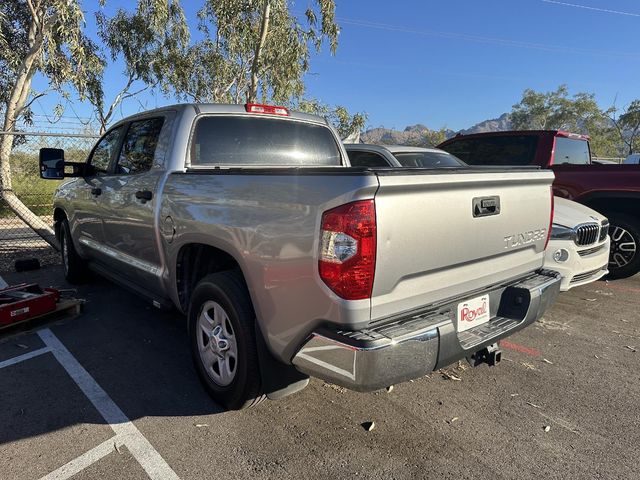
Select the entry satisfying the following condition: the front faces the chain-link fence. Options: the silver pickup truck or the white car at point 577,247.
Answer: the silver pickup truck

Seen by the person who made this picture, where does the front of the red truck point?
facing away from the viewer and to the left of the viewer

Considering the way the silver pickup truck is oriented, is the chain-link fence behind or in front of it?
in front

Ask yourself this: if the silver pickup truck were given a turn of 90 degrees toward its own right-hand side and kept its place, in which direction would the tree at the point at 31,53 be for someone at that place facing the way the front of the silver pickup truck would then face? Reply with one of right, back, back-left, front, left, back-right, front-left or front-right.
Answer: left

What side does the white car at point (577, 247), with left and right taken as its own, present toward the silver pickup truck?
right

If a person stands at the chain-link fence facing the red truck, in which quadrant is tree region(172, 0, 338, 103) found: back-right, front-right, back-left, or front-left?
front-left

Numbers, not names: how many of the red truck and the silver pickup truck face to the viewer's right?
0

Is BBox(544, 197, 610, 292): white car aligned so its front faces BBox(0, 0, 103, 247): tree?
no

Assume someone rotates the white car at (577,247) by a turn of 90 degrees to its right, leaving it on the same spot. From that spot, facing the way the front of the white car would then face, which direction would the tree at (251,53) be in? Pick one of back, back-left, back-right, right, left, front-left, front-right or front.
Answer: right

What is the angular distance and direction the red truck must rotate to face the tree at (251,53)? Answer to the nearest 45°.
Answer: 0° — it already faces it

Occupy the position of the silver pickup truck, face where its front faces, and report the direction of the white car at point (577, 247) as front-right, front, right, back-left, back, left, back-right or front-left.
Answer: right

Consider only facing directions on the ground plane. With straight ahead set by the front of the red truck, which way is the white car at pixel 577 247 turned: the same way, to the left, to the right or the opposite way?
the opposite way

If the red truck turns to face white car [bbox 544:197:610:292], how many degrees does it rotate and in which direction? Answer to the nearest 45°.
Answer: approximately 135° to its left

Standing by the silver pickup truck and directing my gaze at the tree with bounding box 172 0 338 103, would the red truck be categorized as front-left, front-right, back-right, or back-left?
front-right

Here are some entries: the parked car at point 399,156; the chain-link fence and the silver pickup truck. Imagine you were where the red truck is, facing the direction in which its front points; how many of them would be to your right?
0

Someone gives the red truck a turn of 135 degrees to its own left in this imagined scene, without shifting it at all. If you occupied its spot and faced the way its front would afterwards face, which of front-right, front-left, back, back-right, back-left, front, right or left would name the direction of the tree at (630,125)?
back

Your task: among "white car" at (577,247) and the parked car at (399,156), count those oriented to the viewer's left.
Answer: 0
